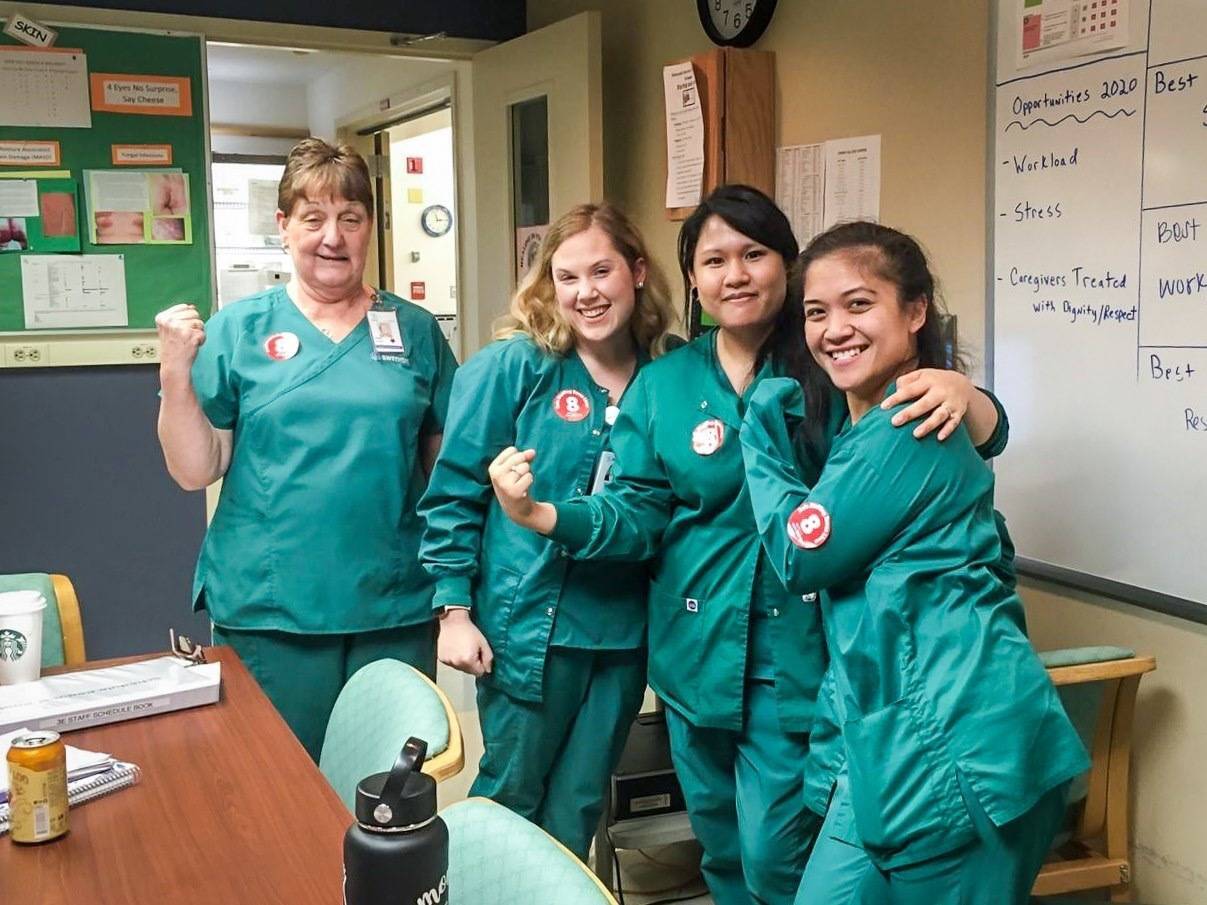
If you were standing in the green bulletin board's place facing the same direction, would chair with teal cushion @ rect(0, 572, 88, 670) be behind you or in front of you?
in front

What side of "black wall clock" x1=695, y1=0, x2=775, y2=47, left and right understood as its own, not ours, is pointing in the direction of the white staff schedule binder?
front

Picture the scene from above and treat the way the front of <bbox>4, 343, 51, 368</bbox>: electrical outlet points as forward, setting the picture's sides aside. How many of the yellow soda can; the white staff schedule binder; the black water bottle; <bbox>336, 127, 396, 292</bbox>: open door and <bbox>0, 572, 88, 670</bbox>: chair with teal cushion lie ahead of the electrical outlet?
4

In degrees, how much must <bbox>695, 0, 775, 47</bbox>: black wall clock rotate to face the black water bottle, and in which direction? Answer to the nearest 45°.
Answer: approximately 45° to its left

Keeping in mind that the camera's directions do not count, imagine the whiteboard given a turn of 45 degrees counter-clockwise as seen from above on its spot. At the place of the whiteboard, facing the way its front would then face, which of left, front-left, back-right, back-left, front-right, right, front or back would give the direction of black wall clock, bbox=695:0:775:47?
back-right

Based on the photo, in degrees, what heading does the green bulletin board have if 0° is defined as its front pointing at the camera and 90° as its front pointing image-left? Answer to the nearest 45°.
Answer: approximately 0°

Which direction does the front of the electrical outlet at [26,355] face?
toward the camera

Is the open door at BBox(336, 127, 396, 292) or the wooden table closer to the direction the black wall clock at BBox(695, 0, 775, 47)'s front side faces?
the wooden table

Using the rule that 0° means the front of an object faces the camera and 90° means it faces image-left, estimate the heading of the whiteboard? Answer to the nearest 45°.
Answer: approximately 45°

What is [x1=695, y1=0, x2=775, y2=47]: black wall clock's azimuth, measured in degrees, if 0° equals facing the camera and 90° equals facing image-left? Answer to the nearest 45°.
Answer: approximately 45°

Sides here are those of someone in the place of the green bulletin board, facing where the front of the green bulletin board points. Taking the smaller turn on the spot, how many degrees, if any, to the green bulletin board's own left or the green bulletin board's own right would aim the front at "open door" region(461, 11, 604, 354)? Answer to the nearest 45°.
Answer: approximately 90° to the green bulletin board's own left

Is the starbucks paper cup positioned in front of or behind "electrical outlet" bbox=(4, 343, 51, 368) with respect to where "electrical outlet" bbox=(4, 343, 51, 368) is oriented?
in front

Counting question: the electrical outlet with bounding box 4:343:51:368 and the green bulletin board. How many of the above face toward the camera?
2

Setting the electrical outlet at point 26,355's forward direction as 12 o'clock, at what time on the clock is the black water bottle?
The black water bottle is roughly at 12 o'clock from the electrical outlet.

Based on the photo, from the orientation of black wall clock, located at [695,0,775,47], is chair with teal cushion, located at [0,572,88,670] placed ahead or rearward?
ahead
